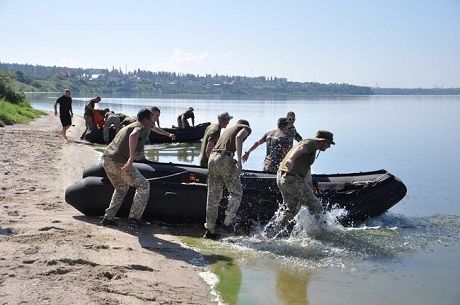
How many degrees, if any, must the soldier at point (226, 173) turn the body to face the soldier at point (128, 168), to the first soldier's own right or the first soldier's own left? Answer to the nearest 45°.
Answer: approximately 135° to the first soldier's own left

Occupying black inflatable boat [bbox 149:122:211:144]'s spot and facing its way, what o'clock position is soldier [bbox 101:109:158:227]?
The soldier is roughly at 3 o'clock from the black inflatable boat.

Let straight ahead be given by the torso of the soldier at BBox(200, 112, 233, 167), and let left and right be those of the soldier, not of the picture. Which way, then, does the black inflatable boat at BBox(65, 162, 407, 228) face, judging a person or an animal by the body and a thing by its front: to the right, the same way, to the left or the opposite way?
the same way

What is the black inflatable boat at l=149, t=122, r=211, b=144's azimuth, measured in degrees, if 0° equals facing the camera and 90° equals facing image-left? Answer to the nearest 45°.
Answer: approximately 270°

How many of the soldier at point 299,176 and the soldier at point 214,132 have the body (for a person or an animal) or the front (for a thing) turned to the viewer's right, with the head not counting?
2

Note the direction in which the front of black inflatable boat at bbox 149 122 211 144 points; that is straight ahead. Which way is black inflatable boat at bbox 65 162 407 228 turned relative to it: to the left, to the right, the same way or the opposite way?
the same way

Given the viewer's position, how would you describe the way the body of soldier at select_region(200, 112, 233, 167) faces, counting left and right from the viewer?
facing to the right of the viewer

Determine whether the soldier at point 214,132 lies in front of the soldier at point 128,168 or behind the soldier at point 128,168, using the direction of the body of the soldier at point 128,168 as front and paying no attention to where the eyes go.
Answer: in front

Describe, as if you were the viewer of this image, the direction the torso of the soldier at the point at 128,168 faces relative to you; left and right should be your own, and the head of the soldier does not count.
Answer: facing to the right of the viewer

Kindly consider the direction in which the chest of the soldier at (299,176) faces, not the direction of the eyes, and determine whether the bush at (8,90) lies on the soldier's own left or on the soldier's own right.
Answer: on the soldier's own left

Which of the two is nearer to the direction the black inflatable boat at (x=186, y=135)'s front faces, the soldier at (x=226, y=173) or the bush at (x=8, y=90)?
the soldier

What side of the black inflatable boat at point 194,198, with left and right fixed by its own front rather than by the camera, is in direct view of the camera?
right

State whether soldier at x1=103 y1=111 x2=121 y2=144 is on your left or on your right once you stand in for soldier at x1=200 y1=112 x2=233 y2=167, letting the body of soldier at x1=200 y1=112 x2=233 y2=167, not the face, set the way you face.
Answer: on your left

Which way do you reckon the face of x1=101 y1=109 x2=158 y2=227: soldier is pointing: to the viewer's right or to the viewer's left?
to the viewer's right

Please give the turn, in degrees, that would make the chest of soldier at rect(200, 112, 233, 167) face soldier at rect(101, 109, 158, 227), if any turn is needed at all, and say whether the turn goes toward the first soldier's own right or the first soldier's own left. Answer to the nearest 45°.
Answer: approximately 135° to the first soldier's own right

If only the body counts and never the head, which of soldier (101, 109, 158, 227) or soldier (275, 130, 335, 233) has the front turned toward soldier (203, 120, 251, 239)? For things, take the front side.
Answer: soldier (101, 109, 158, 227)

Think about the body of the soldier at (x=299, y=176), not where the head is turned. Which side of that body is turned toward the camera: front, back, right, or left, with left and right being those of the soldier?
right
